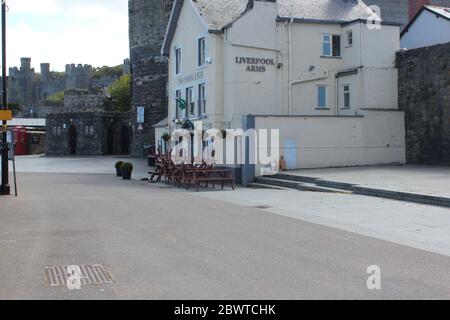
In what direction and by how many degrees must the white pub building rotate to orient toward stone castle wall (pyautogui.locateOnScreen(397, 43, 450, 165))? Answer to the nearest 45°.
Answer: approximately 135° to its left

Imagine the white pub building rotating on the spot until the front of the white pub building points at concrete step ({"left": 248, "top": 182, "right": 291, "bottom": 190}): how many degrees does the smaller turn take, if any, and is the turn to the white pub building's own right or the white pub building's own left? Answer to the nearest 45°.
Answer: approximately 45° to the white pub building's own left

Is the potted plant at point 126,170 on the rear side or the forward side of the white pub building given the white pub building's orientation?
on the forward side

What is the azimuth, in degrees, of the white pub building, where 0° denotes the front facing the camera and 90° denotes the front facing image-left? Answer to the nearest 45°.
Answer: approximately 45°

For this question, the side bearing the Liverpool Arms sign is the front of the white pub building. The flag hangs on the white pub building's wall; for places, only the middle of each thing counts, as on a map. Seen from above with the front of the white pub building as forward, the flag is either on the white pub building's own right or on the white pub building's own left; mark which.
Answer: on the white pub building's own right

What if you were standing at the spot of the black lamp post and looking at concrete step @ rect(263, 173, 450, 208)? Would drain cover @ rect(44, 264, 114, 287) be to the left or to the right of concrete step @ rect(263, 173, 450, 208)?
right

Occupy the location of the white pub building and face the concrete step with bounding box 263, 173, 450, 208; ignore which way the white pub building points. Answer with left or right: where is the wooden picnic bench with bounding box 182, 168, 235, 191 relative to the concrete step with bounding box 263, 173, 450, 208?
right

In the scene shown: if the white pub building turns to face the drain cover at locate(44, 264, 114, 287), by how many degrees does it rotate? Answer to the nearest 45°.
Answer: approximately 45° to its left

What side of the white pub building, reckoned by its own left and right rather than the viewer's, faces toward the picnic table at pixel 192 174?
front
